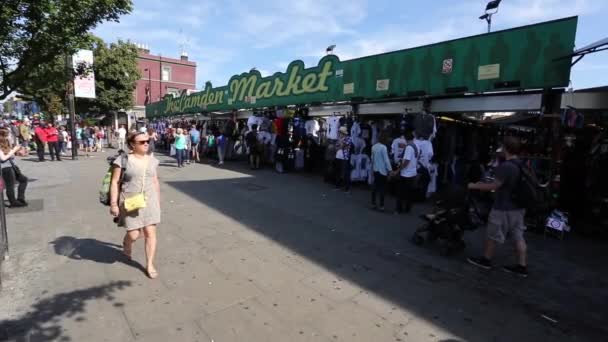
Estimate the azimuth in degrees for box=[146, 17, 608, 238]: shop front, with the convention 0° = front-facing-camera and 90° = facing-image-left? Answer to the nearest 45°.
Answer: approximately 45°

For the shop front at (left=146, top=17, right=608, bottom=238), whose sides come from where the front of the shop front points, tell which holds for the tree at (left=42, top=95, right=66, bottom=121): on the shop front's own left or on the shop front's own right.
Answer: on the shop front's own right

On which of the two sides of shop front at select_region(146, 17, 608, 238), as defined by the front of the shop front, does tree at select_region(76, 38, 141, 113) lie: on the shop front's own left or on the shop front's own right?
on the shop front's own right

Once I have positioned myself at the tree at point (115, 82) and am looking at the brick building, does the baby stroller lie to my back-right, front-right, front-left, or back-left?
back-right

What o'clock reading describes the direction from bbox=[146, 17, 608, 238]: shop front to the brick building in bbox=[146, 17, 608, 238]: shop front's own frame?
The brick building is roughly at 3 o'clock from the shop front.

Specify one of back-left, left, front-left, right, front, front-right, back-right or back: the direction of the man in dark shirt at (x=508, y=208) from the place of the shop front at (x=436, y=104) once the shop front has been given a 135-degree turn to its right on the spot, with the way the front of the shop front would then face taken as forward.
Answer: back
